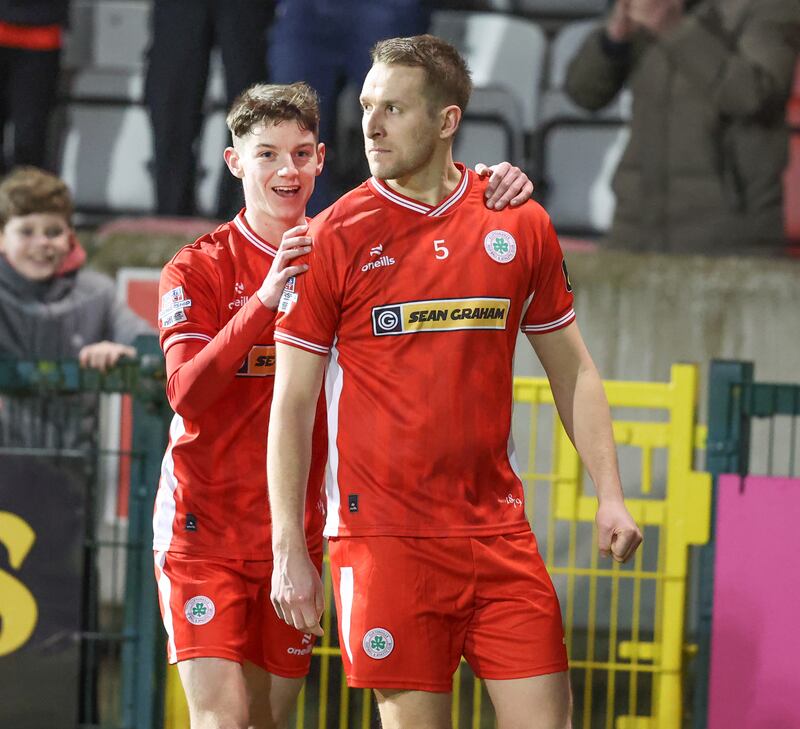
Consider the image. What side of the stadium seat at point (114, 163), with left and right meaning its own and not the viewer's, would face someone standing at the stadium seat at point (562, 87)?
left

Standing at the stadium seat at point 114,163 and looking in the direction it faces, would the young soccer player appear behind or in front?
in front

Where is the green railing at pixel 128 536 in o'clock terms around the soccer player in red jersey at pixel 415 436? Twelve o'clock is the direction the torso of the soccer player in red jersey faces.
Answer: The green railing is roughly at 5 o'clock from the soccer player in red jersey.

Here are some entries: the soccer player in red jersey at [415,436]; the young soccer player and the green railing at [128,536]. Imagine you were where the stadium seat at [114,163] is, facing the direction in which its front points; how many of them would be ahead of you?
3

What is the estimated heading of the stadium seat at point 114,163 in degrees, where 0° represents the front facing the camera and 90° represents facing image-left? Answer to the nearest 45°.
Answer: approximately 0°

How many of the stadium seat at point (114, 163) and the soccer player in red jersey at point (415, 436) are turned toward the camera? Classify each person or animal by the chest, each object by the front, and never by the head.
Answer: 2

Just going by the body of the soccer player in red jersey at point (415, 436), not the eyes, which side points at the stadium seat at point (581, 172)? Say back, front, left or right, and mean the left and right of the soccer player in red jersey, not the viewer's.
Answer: back

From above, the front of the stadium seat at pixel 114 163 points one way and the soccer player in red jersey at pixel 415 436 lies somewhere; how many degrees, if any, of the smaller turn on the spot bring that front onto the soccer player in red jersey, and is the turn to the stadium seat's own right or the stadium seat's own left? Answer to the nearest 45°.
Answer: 0° — it already faces them

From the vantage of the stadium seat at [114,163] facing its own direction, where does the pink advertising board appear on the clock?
The pink advertising board is roughly at 11 o'clock from the stadium seat.
